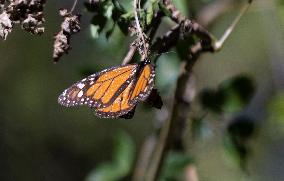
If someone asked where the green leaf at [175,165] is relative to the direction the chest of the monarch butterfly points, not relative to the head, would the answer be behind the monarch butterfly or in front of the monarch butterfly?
in front

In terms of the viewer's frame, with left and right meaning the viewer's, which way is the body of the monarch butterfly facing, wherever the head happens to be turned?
facing away from the viewer and to the right of the viewer

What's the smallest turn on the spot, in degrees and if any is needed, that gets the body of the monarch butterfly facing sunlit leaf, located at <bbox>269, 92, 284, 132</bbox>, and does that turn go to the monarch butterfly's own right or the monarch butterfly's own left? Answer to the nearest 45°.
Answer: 0° — it already faces it

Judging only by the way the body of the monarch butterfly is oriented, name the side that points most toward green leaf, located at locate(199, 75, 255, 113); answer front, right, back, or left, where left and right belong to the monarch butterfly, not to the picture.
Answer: front

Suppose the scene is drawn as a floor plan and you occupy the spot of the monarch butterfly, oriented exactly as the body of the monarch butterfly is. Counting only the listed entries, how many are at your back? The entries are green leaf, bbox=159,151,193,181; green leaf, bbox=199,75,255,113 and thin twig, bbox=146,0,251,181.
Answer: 0
